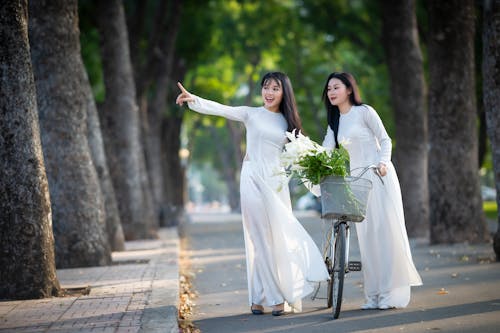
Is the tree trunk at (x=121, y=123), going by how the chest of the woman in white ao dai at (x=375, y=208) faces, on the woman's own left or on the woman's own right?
on the woman's own right

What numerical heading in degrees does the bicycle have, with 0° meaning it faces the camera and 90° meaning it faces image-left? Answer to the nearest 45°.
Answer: approximately 0°

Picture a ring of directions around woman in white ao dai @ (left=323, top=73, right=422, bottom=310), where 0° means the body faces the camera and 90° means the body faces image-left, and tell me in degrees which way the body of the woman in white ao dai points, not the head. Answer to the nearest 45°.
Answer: approximately 45°

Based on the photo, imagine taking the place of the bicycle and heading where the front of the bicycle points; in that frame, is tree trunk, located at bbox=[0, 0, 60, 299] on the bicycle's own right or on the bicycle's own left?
on the bicycle's own right

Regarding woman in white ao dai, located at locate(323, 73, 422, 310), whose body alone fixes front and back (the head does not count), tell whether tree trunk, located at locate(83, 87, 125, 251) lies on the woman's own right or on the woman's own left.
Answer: on the woman's own right

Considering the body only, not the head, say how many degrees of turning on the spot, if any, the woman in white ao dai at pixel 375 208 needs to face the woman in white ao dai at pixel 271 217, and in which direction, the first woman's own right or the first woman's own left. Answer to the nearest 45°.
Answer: approximately 45° to the first woman's own right

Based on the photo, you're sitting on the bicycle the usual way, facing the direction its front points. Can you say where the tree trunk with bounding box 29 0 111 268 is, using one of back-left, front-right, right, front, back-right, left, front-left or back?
back-right

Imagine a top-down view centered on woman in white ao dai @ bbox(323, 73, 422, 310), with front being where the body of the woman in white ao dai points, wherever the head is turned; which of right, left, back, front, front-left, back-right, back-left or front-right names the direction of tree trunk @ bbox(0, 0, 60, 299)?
front-right

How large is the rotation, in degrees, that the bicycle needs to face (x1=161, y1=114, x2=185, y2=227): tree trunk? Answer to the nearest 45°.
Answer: approximately 180°

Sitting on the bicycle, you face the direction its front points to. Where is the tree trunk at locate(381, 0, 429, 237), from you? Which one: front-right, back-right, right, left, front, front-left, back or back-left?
back
